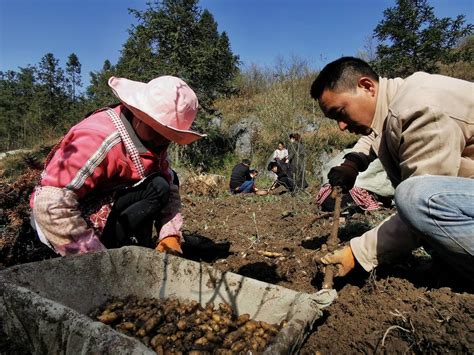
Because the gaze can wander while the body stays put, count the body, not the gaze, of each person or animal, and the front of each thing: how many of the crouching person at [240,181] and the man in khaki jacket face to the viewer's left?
1

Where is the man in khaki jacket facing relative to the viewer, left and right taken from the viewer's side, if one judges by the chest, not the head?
facing to the left of the viewer

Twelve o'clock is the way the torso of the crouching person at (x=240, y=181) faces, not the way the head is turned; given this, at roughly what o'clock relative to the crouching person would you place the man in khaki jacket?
The man in khaki jacket is roughly at 3 o'clock from the crouching person.

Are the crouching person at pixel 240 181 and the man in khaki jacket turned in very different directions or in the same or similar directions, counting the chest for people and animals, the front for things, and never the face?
very different directions

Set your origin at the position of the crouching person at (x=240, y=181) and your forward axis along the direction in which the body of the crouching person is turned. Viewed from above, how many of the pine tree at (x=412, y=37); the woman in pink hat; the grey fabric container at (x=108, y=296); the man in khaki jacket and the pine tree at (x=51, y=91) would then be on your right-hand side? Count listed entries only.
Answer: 3

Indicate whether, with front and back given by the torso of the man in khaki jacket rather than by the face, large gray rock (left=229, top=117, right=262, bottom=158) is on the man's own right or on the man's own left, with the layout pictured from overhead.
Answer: on the man's own right

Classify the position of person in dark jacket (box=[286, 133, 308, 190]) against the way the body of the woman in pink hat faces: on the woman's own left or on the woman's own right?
on the woman's own left

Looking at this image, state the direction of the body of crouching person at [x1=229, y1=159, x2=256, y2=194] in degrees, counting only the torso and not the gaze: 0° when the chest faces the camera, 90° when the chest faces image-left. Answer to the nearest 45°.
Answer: approximately 270°

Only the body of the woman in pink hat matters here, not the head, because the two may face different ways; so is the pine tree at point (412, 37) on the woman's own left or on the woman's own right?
on the woman's own left

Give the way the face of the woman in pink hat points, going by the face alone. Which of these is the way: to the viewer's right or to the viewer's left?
to the viewer's right

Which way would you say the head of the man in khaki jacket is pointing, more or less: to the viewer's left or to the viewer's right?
to the viewer's left
